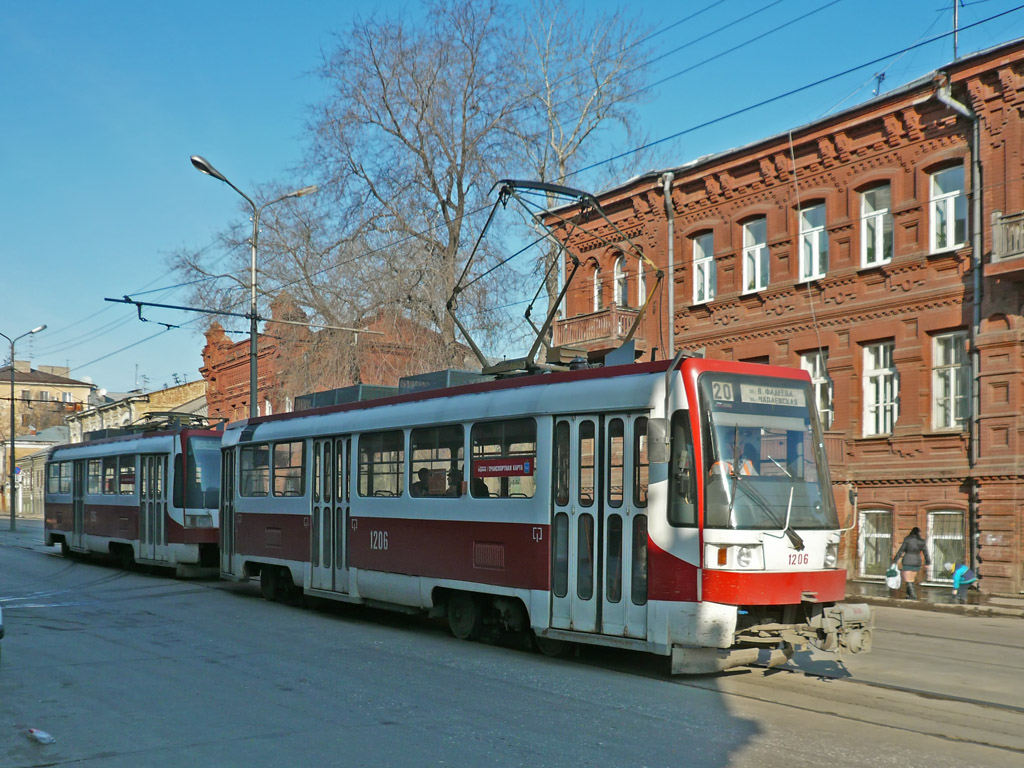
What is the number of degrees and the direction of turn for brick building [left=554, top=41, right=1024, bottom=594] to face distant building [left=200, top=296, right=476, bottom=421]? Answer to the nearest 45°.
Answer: approximately 90° to its right

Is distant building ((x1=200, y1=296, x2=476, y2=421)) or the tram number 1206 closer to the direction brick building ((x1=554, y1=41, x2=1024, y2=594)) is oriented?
the tram number 1206

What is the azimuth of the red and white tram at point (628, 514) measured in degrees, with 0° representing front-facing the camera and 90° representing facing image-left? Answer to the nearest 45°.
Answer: approximately 315°

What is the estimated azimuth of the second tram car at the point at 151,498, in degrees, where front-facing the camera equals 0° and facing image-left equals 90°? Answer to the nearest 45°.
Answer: approximately 315°

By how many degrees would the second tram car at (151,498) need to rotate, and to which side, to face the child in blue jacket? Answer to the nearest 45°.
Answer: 0° — it already faces them

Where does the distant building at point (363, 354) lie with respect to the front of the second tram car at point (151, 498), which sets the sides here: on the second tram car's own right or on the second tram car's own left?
on the second tram car's own left
